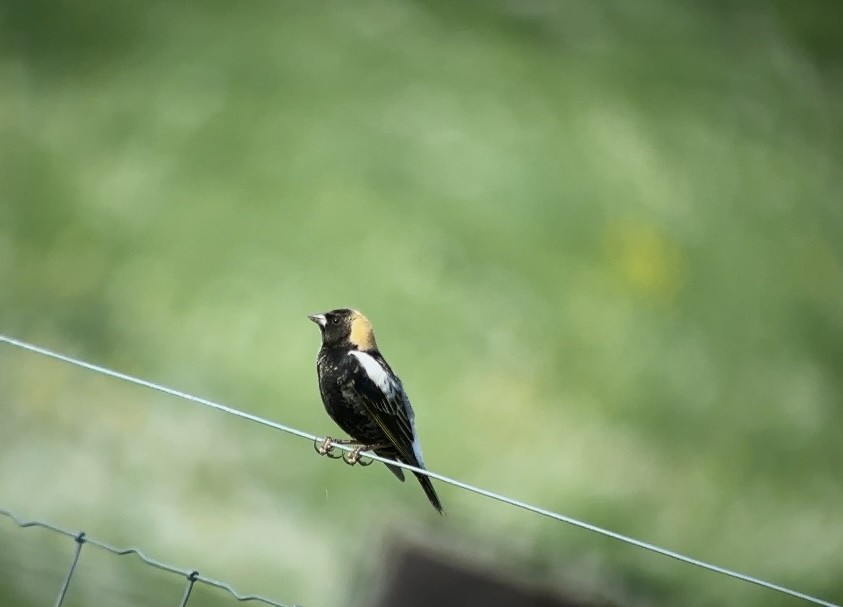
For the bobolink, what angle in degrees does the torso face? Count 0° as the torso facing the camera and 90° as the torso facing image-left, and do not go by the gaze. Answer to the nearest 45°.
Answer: approximately 90°
